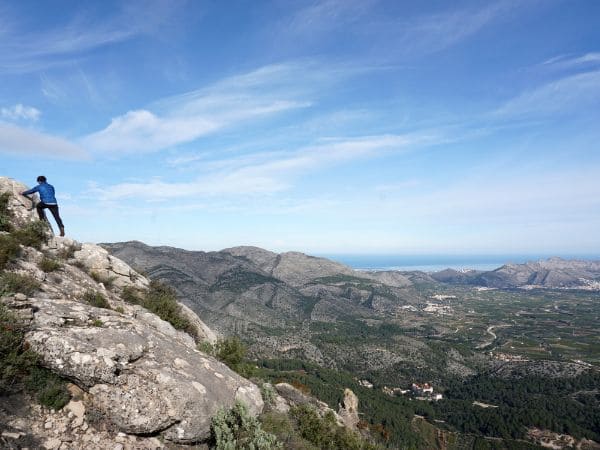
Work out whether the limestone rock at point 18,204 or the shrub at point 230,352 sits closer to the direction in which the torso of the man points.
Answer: the limestone rock

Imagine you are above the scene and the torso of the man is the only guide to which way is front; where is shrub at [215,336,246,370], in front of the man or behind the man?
behind

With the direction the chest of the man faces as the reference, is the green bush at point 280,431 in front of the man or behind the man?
behind

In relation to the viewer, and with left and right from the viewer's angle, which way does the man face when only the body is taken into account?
facing away from the viewer and to the left of the viewer

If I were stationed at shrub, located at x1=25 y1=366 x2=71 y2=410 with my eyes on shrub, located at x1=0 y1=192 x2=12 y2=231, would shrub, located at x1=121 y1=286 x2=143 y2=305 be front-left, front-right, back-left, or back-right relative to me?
front-right

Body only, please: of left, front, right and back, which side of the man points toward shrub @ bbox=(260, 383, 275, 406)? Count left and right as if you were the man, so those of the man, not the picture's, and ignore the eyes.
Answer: back

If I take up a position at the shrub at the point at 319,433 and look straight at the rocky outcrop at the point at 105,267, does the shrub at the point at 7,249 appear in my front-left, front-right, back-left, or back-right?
front-left

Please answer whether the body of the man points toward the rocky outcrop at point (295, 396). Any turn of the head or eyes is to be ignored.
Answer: no

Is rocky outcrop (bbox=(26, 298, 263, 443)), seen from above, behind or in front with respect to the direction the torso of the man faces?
behind

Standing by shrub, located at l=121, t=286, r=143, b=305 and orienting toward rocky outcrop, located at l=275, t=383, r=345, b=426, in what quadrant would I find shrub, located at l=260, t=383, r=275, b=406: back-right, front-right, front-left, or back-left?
front-right

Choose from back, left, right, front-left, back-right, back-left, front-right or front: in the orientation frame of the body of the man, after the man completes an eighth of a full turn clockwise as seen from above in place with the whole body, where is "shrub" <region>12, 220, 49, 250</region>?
back

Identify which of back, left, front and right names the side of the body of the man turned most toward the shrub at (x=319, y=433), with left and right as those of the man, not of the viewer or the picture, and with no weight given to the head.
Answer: back

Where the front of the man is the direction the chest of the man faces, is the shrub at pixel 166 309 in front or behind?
behind

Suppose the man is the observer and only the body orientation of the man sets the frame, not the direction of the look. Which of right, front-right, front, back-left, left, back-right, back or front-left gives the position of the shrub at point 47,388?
back-left

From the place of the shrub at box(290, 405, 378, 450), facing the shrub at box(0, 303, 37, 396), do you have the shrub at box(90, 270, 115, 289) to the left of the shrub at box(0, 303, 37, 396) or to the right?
right
